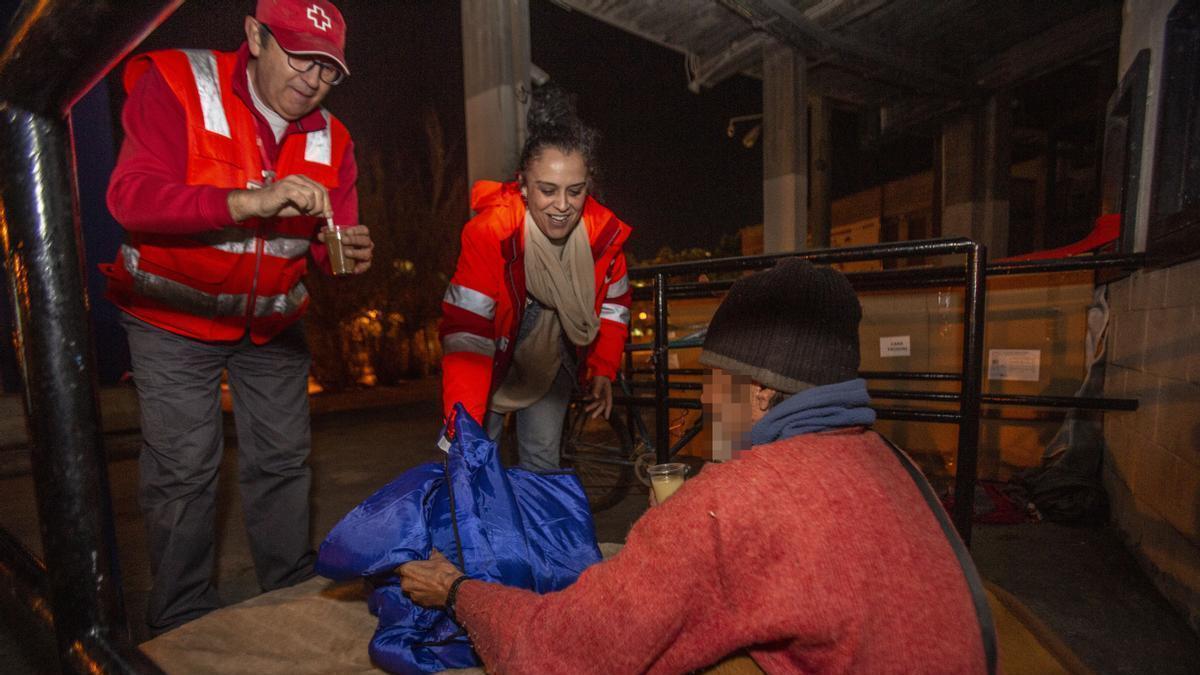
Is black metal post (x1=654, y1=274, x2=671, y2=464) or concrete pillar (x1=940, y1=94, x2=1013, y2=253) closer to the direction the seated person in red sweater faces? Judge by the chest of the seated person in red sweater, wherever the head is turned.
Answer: the black metal post

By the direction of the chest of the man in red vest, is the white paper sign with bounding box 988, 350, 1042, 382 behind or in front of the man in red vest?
in front

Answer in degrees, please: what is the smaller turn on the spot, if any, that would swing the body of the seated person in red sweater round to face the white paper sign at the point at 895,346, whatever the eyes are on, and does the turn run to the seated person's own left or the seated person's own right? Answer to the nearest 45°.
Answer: approximately 45° to the seated person's own right

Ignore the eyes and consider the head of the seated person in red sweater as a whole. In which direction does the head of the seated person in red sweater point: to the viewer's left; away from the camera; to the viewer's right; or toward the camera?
to the viewer's left

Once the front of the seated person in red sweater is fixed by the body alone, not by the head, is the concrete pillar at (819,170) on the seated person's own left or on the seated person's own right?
on the seated person's own right

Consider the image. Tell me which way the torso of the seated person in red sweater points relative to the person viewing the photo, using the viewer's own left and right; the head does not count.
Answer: facing away from the viewer and to the left of the viewer

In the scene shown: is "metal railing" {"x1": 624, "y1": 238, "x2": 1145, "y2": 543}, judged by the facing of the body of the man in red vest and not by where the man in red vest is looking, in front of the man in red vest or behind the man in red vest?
in front
